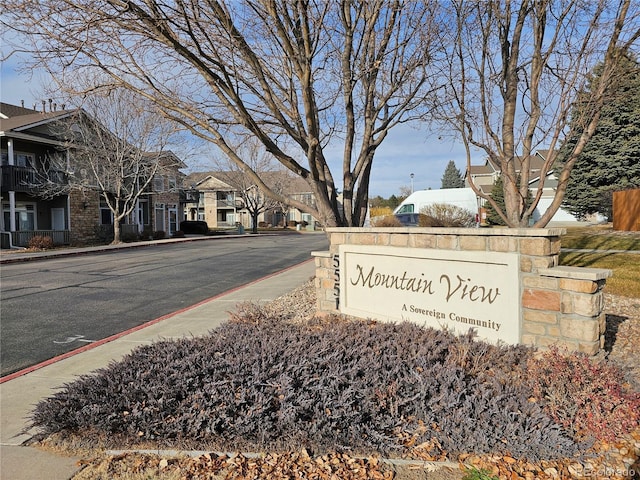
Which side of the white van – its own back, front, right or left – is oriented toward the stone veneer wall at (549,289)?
left

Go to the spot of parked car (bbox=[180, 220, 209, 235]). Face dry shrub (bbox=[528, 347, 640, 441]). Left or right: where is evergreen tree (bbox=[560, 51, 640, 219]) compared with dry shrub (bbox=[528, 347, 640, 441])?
left

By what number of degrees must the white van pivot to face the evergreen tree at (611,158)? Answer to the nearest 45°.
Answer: approximately 135° to its right

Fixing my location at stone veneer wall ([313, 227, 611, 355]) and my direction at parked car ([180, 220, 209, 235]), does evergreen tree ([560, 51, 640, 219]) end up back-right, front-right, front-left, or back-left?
front-right

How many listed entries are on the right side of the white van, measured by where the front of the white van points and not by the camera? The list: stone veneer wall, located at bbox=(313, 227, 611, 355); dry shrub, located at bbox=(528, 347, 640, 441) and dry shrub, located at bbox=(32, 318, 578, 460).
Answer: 0

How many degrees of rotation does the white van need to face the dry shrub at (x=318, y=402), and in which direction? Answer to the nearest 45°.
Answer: approximately 90° to its left

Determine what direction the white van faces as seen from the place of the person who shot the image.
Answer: facing to the left of the viewer

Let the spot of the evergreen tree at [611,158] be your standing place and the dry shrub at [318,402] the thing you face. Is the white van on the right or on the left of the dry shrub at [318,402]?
right

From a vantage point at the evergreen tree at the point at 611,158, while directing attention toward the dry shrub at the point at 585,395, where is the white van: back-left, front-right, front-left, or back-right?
front-right

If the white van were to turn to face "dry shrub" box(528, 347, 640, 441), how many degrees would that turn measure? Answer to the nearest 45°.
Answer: approximately 90° to its left
